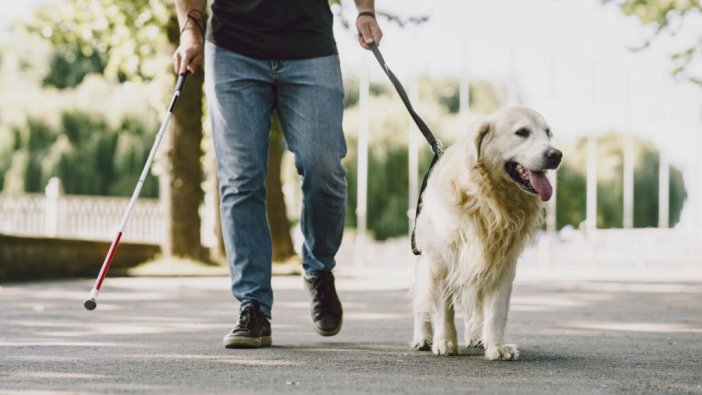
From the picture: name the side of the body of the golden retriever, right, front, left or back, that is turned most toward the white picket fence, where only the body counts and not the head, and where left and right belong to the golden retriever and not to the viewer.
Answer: back

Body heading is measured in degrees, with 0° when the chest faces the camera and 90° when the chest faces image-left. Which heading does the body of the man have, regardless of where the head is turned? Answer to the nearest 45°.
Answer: approximately 0°

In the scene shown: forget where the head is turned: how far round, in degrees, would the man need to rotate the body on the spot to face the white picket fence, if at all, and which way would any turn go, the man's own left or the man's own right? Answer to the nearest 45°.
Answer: approximately 180°

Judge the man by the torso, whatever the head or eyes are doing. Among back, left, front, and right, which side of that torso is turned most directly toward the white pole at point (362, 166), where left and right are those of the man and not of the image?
back

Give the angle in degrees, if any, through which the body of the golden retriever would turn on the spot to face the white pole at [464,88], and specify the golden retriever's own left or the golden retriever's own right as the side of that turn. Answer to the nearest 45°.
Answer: approximately 135° to the golden retriever's own left

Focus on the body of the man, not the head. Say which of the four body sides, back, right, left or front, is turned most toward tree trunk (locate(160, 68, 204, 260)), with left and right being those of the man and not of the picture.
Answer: back

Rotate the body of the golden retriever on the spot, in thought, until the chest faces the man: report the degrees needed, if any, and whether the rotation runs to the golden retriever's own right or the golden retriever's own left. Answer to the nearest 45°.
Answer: approximately 135° to the golden retriever's own right

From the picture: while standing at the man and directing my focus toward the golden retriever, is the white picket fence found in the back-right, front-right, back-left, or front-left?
back-left

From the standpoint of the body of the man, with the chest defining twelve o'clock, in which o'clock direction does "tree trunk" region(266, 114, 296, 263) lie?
The tree trunk is roughly at 6 o'clock from the man.

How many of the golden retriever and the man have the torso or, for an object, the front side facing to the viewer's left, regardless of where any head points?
0

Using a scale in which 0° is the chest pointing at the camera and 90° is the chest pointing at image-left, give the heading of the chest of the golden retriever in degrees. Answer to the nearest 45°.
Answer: approximately 315°
